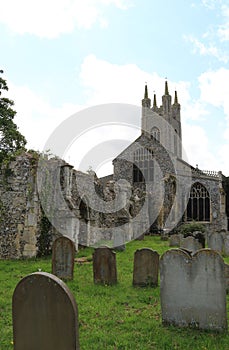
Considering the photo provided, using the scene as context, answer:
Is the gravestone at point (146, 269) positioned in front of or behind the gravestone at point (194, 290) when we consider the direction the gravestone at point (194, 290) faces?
behind

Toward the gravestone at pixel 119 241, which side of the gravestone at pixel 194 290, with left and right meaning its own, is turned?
back

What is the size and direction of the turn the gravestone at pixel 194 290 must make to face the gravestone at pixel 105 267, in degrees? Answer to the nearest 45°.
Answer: approximately 135° to its right

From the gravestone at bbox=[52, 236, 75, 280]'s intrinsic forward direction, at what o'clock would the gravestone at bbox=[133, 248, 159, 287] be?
the gravestone at bbox=[133, 248, 159, 287] is roughly at 10 o'clock from the gravestone at bbox=[52, 236, 75, 280].

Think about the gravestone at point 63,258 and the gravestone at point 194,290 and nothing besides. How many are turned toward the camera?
2

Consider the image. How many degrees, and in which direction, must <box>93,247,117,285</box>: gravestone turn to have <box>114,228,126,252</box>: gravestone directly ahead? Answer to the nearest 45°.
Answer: approximately 180°

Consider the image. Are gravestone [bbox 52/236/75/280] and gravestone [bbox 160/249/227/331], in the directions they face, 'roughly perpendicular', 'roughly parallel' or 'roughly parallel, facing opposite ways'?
roughly parallel

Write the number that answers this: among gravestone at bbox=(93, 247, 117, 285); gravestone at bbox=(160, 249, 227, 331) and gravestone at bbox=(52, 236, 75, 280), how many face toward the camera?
3

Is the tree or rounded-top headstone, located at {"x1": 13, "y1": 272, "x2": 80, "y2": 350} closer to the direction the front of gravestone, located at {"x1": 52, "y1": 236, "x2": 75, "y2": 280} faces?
the rounded-top headstone

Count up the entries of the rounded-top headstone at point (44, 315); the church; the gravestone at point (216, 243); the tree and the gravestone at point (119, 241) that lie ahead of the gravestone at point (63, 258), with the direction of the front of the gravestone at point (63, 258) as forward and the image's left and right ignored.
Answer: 1

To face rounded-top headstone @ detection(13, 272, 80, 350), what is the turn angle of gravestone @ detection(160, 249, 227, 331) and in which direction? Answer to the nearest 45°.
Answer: approximately 45° to its right

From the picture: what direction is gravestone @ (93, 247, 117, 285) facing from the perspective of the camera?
toward the camera

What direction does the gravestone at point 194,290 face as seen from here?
toward the camera

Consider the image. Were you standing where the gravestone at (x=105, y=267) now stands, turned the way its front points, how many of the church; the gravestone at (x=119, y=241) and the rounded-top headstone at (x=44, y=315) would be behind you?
2

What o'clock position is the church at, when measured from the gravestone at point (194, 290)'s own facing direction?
The church is roughly at 6 o'clock from the gravestone.

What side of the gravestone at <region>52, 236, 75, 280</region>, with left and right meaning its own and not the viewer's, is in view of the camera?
front

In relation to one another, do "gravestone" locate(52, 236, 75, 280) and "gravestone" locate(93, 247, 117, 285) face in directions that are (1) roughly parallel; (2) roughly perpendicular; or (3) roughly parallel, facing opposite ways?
roughly parallel

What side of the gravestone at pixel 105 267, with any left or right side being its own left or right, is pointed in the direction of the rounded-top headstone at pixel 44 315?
front
